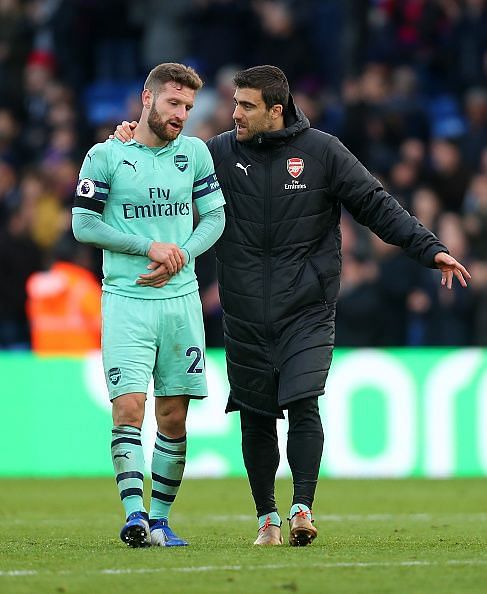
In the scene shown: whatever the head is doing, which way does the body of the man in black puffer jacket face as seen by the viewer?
toward the camera

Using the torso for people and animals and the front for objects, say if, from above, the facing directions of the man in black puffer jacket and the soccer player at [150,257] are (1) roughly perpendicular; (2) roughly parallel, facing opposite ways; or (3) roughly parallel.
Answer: roughly parallel

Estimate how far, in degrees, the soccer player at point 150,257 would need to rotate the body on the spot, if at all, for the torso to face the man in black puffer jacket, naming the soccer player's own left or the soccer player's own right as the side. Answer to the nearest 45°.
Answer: approximately 90° to the soccer player's own left

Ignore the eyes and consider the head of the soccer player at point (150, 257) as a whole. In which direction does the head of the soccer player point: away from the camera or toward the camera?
toward the camera

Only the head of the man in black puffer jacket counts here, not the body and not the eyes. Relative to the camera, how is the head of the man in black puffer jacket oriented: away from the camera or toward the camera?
toward the camera

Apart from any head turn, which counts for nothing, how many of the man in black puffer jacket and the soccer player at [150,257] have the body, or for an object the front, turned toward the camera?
2

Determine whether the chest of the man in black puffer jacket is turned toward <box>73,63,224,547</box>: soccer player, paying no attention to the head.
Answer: no
